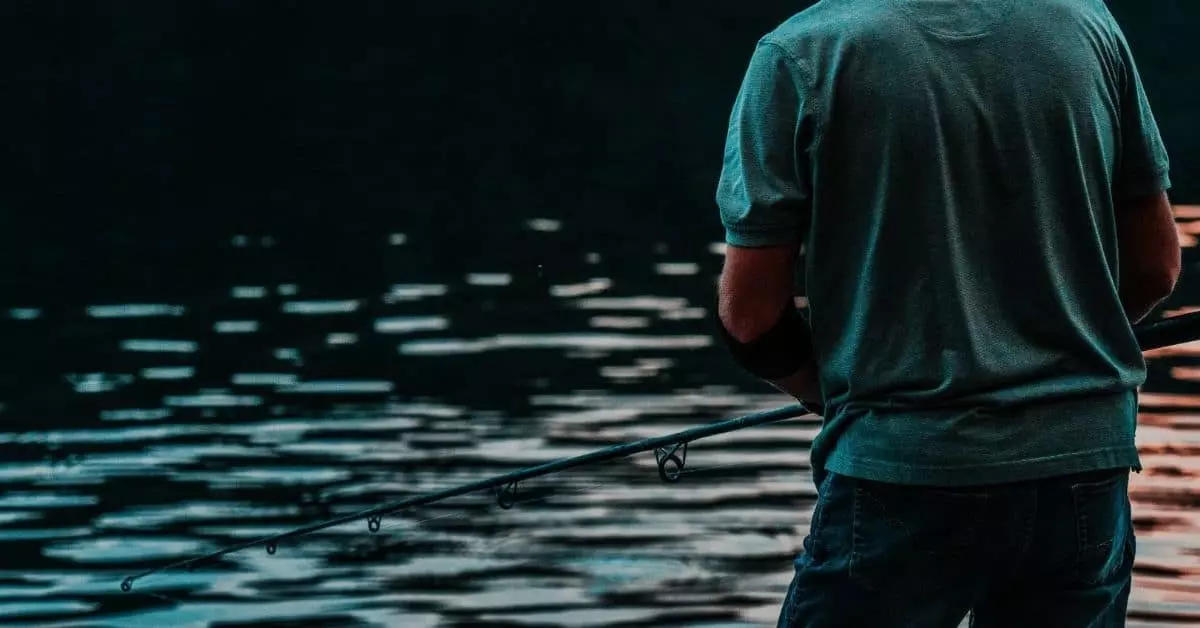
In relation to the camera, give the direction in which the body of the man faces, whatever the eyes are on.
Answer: away from the camera
